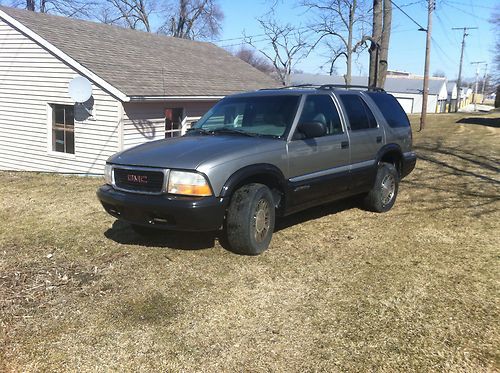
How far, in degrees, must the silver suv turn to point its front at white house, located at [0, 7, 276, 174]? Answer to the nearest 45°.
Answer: approximately 90° to its right

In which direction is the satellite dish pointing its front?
toward the camera

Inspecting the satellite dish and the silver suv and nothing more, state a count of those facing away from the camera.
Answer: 0

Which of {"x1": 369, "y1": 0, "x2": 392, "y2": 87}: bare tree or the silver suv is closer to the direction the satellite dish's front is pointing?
the silver suv

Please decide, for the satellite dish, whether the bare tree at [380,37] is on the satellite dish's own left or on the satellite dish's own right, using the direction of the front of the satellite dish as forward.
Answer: on the satellite dish's own left

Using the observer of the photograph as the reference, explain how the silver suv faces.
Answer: facing the viewer and to the left of the viewer

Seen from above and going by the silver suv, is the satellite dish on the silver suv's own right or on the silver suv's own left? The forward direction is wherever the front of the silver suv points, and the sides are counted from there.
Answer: on the silver suv's own right

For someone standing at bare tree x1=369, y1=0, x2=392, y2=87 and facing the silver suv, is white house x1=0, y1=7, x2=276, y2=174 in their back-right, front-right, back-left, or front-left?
front-right

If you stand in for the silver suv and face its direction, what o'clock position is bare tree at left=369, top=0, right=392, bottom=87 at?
The bare tree is roughly at 5 o'clock from the silver suv.
